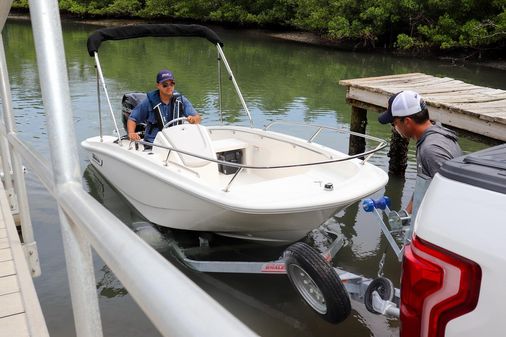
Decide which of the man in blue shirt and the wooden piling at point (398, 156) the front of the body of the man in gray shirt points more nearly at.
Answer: the man in blue shirt

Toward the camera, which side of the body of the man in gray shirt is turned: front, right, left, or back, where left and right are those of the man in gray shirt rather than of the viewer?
left

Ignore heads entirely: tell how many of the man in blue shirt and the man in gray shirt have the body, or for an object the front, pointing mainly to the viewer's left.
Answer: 1

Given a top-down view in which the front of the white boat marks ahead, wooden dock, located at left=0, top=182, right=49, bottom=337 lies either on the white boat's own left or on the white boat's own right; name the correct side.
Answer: on the white boat's own right

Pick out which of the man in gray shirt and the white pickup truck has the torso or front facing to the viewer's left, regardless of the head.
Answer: the man in gray shirt

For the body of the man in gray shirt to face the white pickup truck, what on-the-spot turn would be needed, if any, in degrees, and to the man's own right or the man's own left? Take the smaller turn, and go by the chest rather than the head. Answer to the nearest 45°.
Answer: approximately 90° to the man's own left

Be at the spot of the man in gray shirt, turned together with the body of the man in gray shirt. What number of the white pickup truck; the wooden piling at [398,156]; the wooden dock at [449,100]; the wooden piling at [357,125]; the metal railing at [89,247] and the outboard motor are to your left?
2

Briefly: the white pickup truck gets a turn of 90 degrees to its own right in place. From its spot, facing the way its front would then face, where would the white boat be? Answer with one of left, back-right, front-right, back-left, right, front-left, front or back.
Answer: right

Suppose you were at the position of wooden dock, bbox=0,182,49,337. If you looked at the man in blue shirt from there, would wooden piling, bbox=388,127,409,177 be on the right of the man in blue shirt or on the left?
right

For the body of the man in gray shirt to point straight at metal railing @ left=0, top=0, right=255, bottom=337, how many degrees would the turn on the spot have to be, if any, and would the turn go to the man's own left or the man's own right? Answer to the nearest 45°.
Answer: approximately 90° to the man's own left

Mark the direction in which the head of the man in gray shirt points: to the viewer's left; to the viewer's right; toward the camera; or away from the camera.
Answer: to the viewer's left

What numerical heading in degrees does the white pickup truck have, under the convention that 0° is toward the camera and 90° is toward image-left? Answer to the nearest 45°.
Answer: approximately 315°

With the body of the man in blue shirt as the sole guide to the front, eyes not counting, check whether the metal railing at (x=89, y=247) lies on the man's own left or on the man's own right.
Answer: on the man's own right

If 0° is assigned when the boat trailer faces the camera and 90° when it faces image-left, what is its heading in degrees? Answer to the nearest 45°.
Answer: approximately 315°

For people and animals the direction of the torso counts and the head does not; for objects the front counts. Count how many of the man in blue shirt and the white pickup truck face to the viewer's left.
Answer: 0

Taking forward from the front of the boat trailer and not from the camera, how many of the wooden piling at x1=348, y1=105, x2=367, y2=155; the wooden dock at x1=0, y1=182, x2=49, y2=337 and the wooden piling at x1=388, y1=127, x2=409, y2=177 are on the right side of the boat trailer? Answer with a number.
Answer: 1

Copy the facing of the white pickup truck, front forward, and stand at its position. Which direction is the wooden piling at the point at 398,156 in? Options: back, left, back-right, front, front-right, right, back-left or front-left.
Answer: back-left

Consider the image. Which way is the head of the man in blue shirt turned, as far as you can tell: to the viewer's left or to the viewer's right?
to the viewer's right
